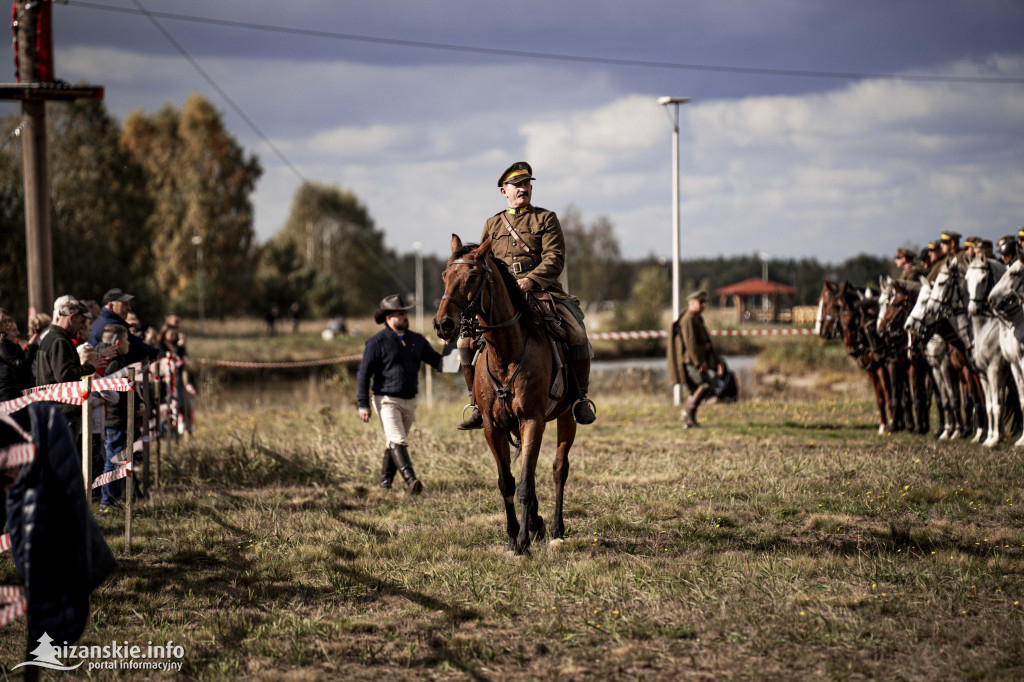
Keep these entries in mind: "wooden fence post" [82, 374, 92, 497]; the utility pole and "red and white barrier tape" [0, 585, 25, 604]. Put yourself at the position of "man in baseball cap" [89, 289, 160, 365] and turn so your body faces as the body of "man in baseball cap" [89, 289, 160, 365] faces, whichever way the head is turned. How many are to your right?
2

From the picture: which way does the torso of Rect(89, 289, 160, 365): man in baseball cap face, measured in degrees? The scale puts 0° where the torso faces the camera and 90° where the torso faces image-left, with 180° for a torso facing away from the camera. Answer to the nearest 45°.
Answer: approximately 270°

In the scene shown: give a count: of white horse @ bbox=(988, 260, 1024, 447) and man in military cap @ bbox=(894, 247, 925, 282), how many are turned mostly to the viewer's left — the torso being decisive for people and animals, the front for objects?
2

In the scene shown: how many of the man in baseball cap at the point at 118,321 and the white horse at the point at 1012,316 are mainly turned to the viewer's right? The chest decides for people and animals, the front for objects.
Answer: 1

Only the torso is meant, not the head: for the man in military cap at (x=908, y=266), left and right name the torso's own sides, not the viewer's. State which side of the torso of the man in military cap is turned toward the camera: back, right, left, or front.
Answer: left

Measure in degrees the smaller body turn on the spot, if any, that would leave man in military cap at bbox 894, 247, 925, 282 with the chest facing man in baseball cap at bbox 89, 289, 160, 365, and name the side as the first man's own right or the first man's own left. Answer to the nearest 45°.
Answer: approximately 45° to the first man's own left

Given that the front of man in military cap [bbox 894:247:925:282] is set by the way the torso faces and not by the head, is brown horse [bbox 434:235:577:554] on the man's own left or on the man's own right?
on the man's own left

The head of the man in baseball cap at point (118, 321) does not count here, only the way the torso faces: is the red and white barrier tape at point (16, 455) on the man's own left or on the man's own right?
on the man's own right

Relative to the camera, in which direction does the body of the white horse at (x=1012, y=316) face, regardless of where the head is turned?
to the viewer's left
